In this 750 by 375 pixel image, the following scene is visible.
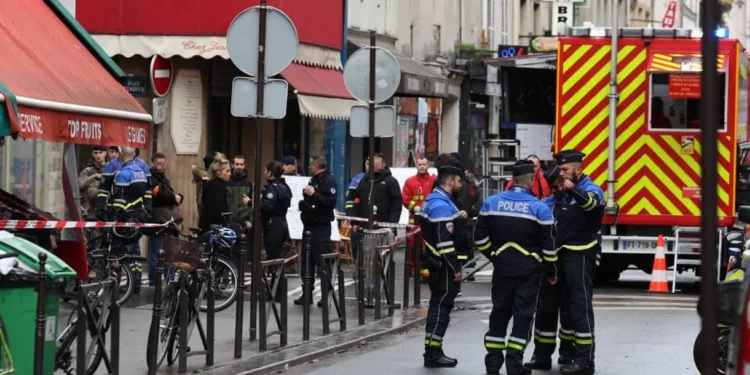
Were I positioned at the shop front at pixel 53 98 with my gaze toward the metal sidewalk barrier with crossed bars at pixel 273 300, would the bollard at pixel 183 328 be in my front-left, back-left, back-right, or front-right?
front-right

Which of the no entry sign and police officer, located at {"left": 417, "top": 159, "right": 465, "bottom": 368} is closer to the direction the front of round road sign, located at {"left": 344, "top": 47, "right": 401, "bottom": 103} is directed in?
the no entry sign

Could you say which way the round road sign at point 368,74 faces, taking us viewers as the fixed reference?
facing away from the viewer

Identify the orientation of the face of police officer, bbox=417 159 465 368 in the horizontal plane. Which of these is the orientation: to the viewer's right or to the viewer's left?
to the viewer's right

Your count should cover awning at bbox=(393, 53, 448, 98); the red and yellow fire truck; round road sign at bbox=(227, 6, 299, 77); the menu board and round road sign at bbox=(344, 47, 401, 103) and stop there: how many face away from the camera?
3

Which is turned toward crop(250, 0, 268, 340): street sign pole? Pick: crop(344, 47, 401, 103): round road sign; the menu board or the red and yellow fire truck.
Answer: the menu board

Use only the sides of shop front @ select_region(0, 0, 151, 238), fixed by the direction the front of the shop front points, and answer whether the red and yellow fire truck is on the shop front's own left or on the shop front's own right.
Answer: on the shop front's own left

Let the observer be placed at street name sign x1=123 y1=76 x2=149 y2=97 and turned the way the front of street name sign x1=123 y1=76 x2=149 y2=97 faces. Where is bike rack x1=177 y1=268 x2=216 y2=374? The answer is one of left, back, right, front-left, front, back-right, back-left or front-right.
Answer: front

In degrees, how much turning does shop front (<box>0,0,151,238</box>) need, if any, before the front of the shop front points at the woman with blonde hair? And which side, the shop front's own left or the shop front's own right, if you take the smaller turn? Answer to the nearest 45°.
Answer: approximately 90° to the shop front's own left

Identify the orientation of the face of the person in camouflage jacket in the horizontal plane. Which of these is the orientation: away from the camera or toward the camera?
toward the camera

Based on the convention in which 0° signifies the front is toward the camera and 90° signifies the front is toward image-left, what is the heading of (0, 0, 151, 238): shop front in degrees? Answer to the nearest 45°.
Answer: approximately 315°

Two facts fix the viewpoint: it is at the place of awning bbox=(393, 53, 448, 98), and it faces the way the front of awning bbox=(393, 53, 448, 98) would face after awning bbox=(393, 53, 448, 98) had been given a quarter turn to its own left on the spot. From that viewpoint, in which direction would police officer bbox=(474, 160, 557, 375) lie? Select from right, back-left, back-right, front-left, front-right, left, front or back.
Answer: back-right

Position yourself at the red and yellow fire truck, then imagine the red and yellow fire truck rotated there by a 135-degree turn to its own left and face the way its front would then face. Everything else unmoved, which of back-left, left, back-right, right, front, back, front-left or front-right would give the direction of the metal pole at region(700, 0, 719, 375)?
front-left
